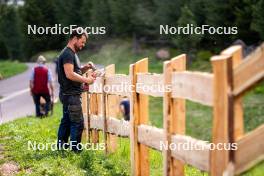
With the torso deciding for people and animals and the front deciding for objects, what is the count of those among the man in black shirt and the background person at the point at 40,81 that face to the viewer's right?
1

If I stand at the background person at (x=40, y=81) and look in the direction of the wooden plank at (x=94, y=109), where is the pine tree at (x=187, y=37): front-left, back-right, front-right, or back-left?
back-left

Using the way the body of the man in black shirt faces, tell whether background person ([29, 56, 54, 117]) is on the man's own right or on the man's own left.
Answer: on the man's own left

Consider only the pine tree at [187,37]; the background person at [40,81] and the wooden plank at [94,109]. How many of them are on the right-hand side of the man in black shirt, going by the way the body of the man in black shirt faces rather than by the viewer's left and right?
0

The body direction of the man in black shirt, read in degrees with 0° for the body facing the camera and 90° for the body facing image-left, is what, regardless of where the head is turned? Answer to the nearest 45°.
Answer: approximately 270°

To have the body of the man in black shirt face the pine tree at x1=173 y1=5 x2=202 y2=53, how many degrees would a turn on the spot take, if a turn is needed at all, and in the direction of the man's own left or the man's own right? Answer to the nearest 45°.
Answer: approximately 90° to the man's own left

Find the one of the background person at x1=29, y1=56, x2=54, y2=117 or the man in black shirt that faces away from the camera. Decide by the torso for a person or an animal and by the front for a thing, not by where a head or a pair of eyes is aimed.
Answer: the background person

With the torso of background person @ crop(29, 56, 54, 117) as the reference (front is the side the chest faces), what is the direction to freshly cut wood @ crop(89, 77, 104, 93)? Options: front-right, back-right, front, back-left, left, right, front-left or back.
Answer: back

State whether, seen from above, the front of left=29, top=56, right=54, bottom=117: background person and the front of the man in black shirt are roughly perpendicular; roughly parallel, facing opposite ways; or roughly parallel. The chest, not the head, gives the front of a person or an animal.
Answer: roughly perpendicular

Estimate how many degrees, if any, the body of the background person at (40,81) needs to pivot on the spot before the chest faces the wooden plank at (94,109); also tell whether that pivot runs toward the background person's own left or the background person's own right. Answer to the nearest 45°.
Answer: approximately 180°

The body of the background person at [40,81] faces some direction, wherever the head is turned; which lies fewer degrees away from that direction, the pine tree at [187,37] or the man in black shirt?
the pine tree

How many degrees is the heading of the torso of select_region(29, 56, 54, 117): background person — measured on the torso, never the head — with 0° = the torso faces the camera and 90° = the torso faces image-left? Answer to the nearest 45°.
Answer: approximately 180°

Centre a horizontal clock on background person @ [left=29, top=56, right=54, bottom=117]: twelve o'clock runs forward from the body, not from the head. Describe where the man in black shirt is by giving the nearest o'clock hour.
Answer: The man in black shirt is roughly at 6 o'clock from the background person.

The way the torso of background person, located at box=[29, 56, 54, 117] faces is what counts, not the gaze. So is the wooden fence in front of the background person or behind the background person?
behind
